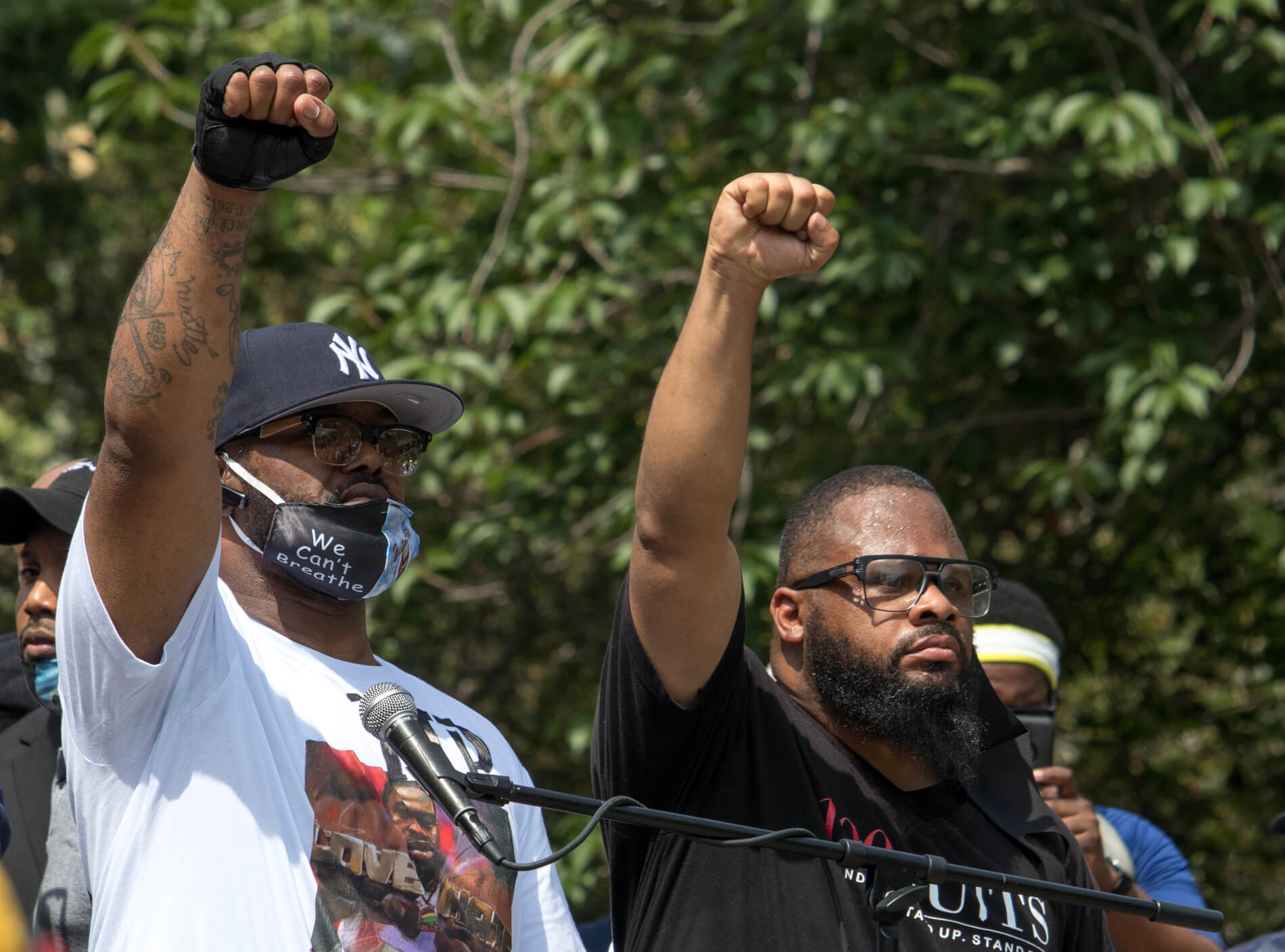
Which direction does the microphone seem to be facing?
to the viewer's left

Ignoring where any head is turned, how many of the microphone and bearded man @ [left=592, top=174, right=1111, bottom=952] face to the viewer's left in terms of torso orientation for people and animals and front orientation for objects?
1

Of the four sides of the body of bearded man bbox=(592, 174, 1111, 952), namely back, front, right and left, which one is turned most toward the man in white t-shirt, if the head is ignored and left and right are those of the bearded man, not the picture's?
right

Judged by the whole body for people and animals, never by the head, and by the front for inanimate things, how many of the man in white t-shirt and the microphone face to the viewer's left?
1

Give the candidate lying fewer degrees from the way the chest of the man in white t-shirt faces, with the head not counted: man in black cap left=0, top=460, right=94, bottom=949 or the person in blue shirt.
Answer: the person in blue shirt

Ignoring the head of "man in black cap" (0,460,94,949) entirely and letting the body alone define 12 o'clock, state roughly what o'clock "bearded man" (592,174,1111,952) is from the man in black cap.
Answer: The bearded man is roughly at 9 o'clock from the man in black cap.

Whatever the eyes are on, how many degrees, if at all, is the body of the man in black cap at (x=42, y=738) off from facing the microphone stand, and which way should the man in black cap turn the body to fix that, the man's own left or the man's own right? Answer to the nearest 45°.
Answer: approximately 90° to the man's own left

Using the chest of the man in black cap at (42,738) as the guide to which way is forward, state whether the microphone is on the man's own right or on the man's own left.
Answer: on the man's own left

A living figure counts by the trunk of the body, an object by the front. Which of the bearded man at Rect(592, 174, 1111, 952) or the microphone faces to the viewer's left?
the microphone

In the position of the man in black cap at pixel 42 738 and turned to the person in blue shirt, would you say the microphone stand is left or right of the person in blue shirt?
right

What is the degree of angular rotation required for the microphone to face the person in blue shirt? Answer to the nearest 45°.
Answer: approximately 135° to its right
